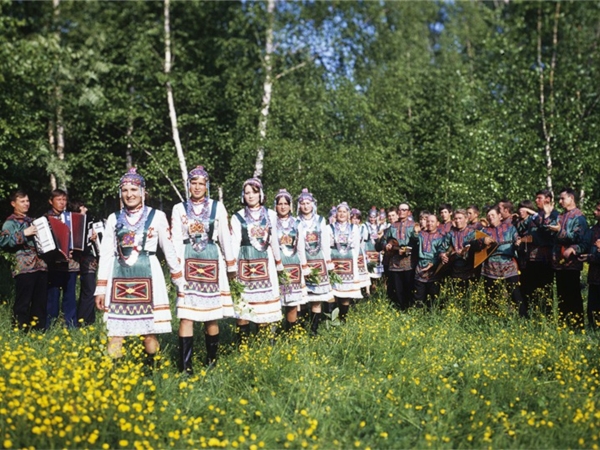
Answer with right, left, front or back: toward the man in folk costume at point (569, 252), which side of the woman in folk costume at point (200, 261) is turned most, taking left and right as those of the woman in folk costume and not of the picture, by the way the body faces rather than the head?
left

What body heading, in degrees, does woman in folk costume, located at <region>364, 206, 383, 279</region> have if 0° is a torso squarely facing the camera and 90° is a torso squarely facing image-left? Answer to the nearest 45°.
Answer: approximately 0°

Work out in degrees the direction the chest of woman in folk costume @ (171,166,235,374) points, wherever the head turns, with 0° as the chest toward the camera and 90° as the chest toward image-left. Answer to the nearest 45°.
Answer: approximately 0°
